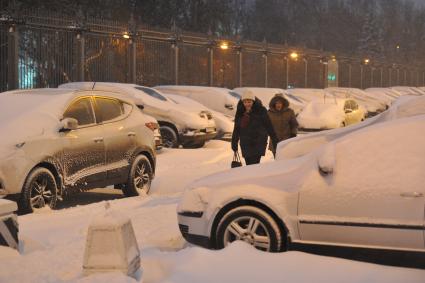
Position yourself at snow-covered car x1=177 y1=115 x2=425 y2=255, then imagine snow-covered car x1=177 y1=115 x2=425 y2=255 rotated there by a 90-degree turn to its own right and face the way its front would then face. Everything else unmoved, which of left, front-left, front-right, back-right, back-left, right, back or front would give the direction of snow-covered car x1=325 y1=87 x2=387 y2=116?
front

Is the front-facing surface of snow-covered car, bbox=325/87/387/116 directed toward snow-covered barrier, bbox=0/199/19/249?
no

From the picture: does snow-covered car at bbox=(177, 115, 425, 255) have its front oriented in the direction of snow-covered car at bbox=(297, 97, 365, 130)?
no

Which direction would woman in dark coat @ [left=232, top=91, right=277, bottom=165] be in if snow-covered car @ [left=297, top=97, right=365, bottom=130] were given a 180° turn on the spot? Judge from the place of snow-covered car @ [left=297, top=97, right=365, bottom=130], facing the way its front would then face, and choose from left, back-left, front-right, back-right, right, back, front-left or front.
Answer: back-right

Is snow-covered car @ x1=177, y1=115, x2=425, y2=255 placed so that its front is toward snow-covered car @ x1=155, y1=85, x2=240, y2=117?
no

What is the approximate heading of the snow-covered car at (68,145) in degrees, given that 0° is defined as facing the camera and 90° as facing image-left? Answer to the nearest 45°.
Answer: approximately 45°

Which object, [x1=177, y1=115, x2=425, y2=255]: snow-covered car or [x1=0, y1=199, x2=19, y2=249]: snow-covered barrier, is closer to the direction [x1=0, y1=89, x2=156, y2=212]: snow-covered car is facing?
the snow-covered barrier

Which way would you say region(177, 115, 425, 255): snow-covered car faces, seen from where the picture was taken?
facing to the left of the viewer

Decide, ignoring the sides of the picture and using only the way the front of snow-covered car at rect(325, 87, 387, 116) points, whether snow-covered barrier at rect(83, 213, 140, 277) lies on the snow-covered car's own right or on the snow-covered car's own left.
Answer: on the snow-covered car's own right

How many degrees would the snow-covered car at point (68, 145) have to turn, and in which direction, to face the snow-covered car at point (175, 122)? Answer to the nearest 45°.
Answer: approximately 135° to its right

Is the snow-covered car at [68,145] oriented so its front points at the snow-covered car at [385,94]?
no
